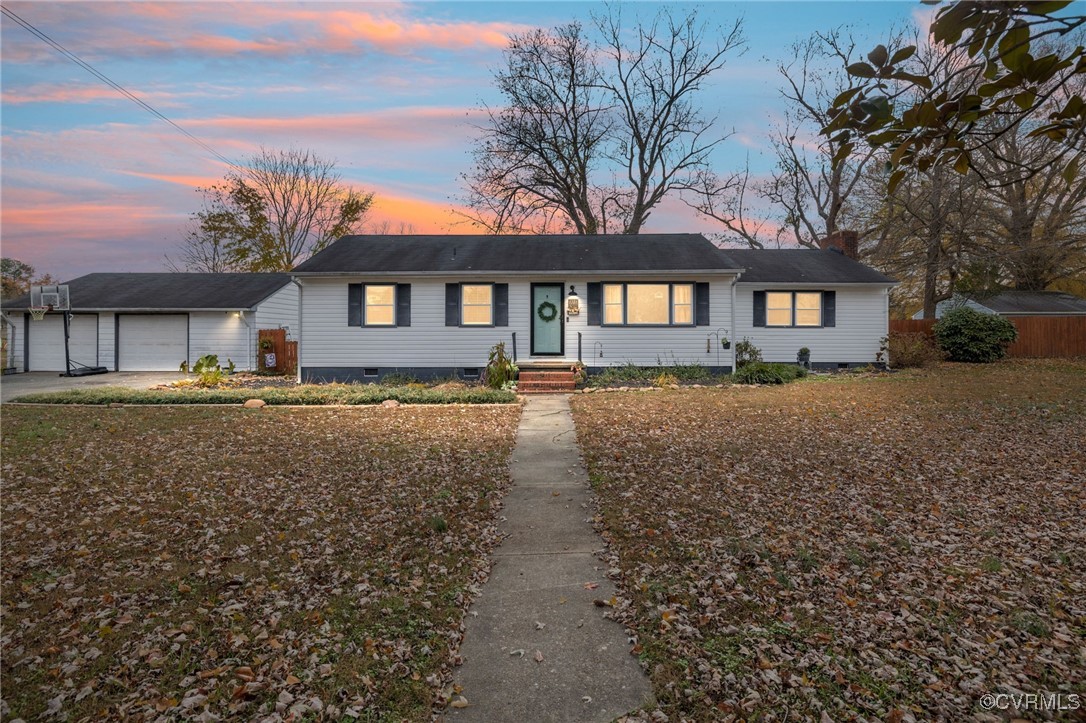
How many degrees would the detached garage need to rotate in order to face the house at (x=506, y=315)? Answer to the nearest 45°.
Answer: approximately 45° to its left

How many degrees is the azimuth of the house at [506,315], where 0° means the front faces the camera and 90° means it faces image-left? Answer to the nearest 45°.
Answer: approximately 0°

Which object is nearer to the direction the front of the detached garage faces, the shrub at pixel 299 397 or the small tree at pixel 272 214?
the shrub

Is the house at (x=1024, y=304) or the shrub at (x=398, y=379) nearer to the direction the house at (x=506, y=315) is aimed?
the shrub

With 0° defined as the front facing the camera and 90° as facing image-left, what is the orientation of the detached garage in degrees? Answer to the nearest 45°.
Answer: approximately 0°

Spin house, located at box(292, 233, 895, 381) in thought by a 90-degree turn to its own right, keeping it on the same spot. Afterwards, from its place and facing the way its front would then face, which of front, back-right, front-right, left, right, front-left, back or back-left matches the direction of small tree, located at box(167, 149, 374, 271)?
front-right

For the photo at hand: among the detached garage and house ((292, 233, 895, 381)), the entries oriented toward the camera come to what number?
2

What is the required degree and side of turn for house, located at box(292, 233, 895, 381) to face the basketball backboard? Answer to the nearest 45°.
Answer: approximately 90° to its right
